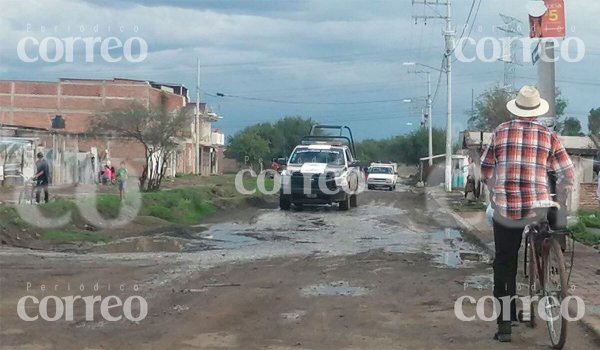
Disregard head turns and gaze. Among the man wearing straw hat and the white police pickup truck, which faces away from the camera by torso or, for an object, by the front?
the man wearing straw hat

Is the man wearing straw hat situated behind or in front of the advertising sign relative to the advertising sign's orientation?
in front

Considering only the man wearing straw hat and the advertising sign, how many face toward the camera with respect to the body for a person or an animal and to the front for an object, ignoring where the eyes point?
1

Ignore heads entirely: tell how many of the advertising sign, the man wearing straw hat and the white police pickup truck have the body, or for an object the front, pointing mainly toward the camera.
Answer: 2

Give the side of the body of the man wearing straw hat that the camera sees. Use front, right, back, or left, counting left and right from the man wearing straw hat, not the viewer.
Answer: back

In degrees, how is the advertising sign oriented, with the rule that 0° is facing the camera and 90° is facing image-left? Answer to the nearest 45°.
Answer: approximately 0°

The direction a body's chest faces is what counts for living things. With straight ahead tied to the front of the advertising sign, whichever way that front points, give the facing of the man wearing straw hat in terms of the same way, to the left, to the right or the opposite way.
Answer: the opposite way

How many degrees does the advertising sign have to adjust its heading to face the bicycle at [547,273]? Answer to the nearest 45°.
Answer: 0° — it already faces it

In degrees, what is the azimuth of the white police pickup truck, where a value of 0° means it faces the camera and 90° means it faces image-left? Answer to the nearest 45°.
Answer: approximately 0°

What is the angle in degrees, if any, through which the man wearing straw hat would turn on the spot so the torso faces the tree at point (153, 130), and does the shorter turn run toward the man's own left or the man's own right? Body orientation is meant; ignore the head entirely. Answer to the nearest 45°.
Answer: approximately 45° to the man's own left

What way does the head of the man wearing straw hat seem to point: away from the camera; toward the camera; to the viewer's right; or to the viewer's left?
away from the camera

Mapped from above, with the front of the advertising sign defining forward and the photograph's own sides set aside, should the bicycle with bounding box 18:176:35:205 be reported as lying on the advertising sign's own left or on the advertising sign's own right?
on the advertising sign's own right
